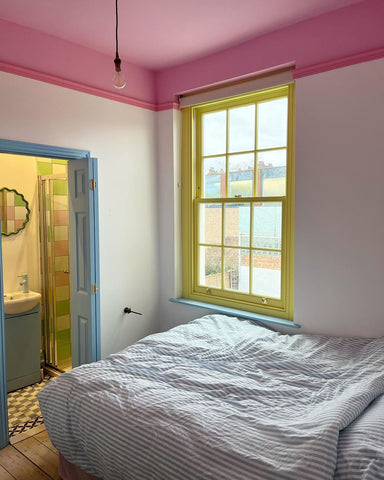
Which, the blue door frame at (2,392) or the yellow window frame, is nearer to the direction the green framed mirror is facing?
the blue door frame

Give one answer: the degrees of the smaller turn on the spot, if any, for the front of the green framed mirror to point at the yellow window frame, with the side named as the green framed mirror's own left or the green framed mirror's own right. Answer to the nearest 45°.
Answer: approximately 45° to the green framed mirror's own left

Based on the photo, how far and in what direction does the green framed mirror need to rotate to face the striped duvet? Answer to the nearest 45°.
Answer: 0° — it already faces it

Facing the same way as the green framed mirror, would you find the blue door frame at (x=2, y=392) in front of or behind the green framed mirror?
in front

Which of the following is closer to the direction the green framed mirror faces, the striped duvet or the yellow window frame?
the striped duvet

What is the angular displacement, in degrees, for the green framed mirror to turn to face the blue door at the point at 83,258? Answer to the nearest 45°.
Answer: approximately 45° to its left

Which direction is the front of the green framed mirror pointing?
toward the camera
